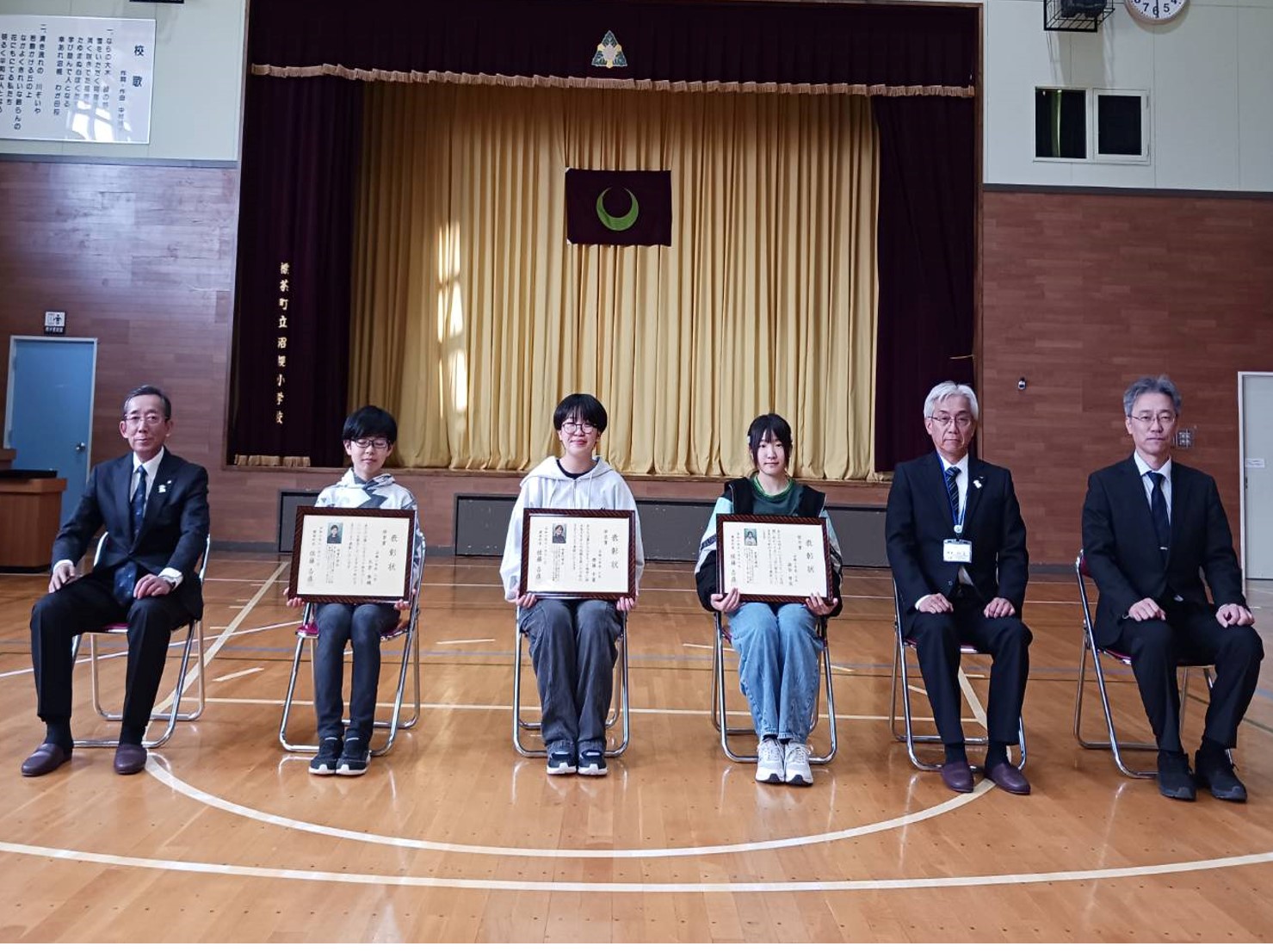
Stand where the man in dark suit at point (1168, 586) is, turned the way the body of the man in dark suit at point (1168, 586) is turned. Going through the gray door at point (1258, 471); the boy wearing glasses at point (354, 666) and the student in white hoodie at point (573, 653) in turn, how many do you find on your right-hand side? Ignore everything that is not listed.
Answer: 2

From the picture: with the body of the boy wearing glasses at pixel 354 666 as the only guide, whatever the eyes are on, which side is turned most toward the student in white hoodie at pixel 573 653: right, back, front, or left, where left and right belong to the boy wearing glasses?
left

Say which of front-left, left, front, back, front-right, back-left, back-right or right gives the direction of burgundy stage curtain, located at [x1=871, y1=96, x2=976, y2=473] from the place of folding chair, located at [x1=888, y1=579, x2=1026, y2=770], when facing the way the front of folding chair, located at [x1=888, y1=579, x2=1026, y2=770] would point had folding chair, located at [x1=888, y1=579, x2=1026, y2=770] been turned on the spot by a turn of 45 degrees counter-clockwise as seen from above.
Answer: back-left

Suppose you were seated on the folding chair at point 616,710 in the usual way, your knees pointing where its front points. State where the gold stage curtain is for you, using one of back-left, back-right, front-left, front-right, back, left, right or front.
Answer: back

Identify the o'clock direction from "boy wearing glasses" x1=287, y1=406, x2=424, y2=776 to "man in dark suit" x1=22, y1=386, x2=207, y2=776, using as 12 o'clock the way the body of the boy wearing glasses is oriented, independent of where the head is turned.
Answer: The man in dark suit is roughly at 4 o'clock from the boy wearing glasses.

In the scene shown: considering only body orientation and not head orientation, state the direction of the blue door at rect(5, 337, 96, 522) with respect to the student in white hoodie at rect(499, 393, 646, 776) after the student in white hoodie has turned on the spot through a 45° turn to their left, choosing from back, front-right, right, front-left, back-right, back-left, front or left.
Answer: back

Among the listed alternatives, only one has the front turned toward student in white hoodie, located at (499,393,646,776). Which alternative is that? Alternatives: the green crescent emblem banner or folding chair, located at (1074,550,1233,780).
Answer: the green crescent emblem banner
